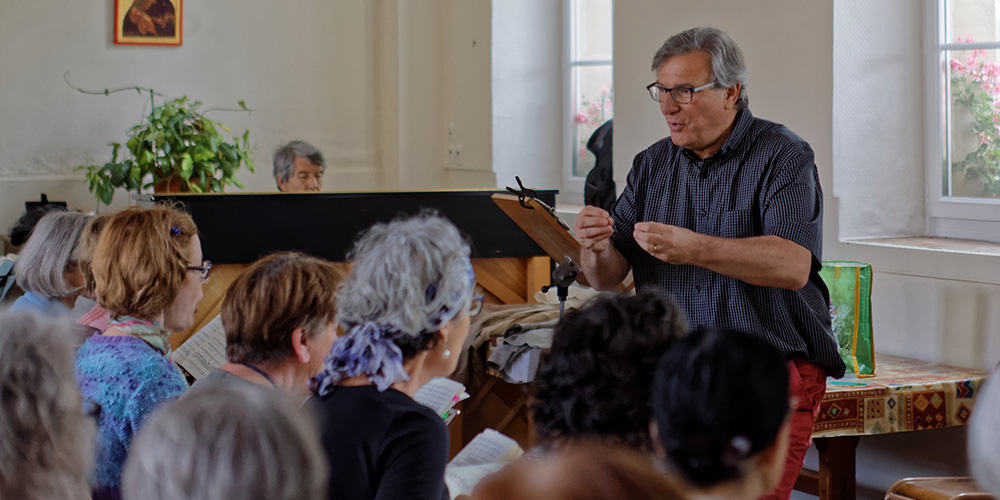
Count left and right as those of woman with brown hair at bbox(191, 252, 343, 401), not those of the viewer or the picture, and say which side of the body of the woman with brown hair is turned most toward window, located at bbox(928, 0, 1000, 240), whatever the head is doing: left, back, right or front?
front

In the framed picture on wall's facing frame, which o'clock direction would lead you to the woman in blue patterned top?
The woman in blue patterned top is roughly at 12 o'clock from the framed picture on wall.

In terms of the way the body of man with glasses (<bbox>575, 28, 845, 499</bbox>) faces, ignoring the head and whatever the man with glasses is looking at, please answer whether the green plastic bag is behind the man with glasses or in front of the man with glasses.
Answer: behind

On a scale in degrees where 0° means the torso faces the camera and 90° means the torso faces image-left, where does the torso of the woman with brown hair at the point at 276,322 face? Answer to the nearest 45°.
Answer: approximately 225°

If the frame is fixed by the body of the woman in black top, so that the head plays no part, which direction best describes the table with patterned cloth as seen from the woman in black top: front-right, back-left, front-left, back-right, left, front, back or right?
front

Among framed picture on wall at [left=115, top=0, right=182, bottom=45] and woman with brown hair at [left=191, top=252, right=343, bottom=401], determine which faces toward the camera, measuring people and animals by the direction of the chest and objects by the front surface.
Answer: the framed picture on wall

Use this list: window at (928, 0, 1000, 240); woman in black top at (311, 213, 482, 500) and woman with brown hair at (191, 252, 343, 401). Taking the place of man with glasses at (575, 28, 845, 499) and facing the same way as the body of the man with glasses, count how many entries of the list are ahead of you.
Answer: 2

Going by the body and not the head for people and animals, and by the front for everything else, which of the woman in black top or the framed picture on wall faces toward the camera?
the framed picture on wall

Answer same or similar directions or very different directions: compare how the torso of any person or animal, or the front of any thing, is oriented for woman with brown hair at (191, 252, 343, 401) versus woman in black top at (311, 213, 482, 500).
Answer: same or similar directions

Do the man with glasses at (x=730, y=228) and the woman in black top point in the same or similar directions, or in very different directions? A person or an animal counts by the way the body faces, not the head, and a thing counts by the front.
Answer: very different directions

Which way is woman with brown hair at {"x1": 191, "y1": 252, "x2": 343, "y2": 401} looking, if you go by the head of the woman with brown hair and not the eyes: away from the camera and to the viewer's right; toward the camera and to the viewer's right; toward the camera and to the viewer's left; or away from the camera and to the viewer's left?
away from the camera and to the viewer's right

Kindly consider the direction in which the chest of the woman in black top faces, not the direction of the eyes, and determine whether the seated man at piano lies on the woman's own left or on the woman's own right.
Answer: on the woman's own left

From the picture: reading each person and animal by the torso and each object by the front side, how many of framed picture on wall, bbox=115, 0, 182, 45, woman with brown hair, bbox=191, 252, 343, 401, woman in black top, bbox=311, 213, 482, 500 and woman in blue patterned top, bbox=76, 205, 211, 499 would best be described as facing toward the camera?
1

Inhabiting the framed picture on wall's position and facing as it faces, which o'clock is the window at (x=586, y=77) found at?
The window is roughly at 10 o'clock from the framed picture on wall.

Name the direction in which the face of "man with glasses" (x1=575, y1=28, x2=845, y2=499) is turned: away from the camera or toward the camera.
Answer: toward the camera

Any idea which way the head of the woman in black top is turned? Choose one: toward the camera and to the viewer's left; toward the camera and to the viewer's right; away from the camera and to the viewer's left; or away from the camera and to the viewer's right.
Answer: away from the camera and to the viewer's right

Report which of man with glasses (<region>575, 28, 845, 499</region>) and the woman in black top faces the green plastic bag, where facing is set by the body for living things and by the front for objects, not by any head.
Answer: the woman in black top
